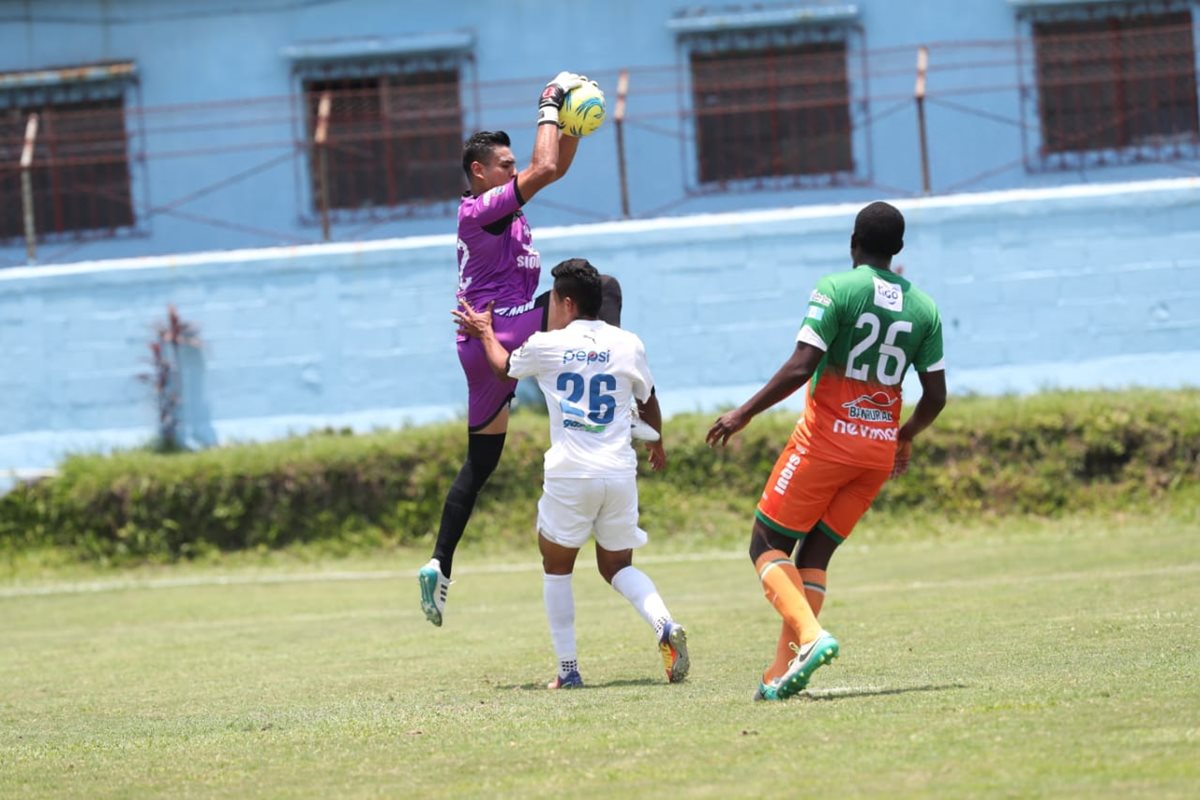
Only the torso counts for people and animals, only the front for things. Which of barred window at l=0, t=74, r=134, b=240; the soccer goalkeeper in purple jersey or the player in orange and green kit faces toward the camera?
the barred window

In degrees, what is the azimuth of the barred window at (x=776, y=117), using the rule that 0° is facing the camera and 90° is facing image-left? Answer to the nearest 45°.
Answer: approximately 0°

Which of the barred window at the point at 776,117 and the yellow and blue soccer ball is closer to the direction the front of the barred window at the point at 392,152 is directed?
the yellow and blue soccer ball

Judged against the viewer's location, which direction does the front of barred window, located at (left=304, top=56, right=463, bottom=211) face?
facing the viewer

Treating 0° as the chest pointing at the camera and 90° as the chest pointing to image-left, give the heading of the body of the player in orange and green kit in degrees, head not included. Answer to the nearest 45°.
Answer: approximately 135°

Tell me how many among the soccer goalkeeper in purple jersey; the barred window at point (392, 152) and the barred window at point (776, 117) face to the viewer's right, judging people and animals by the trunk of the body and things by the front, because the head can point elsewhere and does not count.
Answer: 1

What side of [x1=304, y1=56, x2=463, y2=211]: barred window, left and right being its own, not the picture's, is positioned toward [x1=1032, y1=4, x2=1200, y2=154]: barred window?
left

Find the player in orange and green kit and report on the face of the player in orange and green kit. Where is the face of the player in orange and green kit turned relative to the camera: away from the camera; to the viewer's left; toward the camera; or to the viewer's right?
away from the camera

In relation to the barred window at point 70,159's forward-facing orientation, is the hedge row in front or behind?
in front

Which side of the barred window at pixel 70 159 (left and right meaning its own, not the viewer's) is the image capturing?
front

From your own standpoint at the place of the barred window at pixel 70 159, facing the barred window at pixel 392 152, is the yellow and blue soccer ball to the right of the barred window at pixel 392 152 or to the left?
right

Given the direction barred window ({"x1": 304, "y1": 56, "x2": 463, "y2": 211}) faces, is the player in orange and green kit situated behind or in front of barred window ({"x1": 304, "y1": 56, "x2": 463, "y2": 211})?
in front

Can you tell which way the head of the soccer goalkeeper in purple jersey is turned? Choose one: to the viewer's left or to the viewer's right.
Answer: to the viewer's right

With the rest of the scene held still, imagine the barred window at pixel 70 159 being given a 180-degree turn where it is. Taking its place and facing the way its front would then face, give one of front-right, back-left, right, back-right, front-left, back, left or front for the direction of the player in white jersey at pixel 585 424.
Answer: back

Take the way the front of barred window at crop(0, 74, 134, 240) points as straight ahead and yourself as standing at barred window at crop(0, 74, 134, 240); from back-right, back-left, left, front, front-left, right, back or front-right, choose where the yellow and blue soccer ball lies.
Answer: front

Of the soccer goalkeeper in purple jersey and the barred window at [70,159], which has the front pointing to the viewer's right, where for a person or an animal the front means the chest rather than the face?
the soccer goalkeeper in purple jersey

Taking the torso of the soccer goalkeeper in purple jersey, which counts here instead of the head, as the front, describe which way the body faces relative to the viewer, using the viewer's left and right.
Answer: facing to the right of the viewer

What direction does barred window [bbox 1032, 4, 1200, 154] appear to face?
toward the camera
